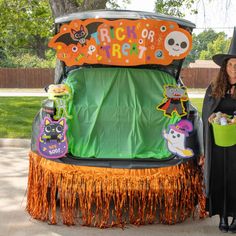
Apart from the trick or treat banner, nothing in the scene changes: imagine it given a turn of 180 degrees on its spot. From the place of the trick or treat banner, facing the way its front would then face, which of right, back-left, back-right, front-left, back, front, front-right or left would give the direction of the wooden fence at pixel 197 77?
front

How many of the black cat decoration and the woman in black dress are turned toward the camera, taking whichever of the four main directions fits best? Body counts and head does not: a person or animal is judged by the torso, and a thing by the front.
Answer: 2

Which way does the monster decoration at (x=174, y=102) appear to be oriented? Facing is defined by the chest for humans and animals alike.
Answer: toward the camera

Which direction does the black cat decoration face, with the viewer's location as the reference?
facing the viewer

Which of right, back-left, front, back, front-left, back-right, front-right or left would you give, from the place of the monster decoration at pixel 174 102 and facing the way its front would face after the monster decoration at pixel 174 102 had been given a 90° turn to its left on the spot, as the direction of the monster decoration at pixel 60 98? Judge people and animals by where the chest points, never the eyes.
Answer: back

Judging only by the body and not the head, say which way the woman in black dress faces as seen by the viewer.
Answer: toward the camera

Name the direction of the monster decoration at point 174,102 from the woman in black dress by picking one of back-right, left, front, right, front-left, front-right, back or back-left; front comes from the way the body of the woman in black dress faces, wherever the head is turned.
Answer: back-right

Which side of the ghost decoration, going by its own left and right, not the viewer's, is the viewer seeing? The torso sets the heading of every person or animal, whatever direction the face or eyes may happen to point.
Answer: front

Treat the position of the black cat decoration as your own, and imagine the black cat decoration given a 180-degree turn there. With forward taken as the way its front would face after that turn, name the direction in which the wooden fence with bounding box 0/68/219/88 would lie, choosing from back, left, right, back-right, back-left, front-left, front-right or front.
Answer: front

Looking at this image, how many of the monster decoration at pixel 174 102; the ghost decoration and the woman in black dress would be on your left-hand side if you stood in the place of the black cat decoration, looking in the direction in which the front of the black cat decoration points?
3

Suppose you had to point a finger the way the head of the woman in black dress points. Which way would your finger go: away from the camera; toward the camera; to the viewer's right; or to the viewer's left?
toward the camera

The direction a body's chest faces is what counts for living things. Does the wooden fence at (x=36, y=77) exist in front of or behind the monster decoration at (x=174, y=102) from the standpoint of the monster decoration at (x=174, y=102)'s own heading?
behind
